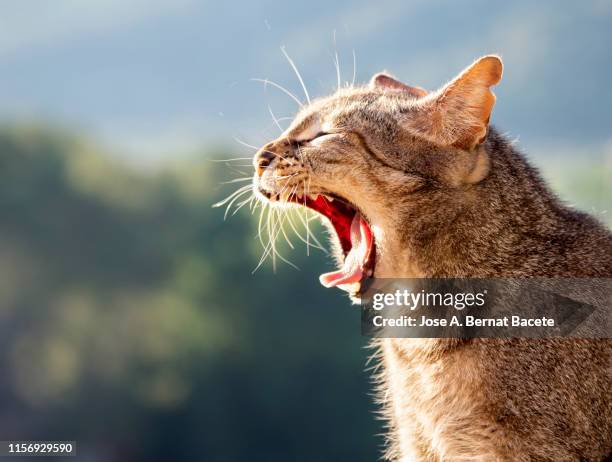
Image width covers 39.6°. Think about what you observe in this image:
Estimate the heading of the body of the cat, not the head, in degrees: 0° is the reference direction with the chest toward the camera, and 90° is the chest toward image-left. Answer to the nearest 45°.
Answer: approximately 90°
